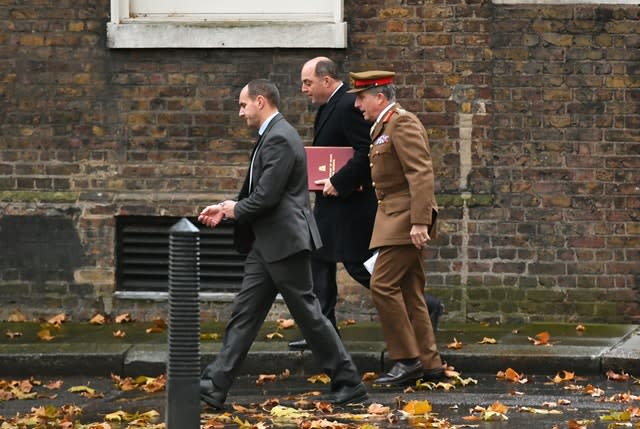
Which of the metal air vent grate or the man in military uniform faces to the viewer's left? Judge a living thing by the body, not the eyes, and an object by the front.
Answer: the man in military uniform

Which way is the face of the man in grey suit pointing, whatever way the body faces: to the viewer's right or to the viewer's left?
to the viewer's left

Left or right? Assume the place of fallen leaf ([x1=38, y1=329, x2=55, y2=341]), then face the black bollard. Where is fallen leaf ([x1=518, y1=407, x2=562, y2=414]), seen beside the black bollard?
left

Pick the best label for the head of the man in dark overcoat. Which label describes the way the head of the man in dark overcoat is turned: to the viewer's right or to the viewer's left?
to the viewer's left

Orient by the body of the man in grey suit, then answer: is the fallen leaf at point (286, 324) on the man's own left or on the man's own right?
on the man's own right

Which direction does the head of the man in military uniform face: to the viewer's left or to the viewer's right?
to the viewer's left

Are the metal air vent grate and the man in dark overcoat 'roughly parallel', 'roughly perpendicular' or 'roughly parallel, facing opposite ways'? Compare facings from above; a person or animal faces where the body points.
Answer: roughly perpendicular

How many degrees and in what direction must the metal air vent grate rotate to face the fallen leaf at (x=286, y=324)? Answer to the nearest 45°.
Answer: approximately 45° to its left

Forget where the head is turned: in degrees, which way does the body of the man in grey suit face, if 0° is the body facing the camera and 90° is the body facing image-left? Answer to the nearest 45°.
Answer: approximately 90°

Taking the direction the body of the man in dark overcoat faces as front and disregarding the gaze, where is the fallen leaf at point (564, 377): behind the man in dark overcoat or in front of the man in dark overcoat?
behind

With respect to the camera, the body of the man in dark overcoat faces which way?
to the viewer's left

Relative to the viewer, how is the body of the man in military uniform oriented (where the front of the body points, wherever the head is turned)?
to the viewer's left
